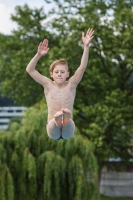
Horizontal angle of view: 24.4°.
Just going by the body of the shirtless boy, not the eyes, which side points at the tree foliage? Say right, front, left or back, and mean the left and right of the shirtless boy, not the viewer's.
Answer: back

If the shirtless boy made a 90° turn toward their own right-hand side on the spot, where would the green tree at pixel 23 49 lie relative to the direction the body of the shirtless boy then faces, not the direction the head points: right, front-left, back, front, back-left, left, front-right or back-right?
right

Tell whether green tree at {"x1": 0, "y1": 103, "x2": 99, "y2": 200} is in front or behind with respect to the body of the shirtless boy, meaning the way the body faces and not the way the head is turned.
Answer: behind

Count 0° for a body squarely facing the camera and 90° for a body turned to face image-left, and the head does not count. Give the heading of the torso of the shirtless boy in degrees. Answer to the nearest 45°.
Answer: approximately 0°
